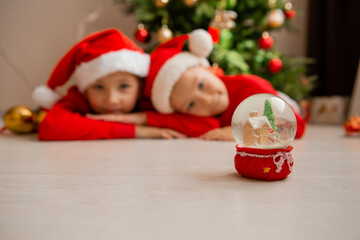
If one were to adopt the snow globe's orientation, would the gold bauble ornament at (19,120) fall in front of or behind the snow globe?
behind

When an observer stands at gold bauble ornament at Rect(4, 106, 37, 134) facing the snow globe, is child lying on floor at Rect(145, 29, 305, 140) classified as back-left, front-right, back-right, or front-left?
front-left

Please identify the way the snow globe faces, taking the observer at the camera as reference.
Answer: facing the viewer and to the right of the viewer

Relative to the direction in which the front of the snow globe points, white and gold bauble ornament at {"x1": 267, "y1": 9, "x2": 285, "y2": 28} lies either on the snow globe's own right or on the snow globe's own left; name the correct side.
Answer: on the snow globe's own left

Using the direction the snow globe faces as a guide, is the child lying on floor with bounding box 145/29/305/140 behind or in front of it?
behind

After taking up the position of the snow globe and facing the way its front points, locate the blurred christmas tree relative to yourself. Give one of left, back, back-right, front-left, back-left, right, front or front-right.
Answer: back-left

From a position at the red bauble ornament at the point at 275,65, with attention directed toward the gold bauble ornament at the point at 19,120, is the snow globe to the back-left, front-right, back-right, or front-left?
front-left
